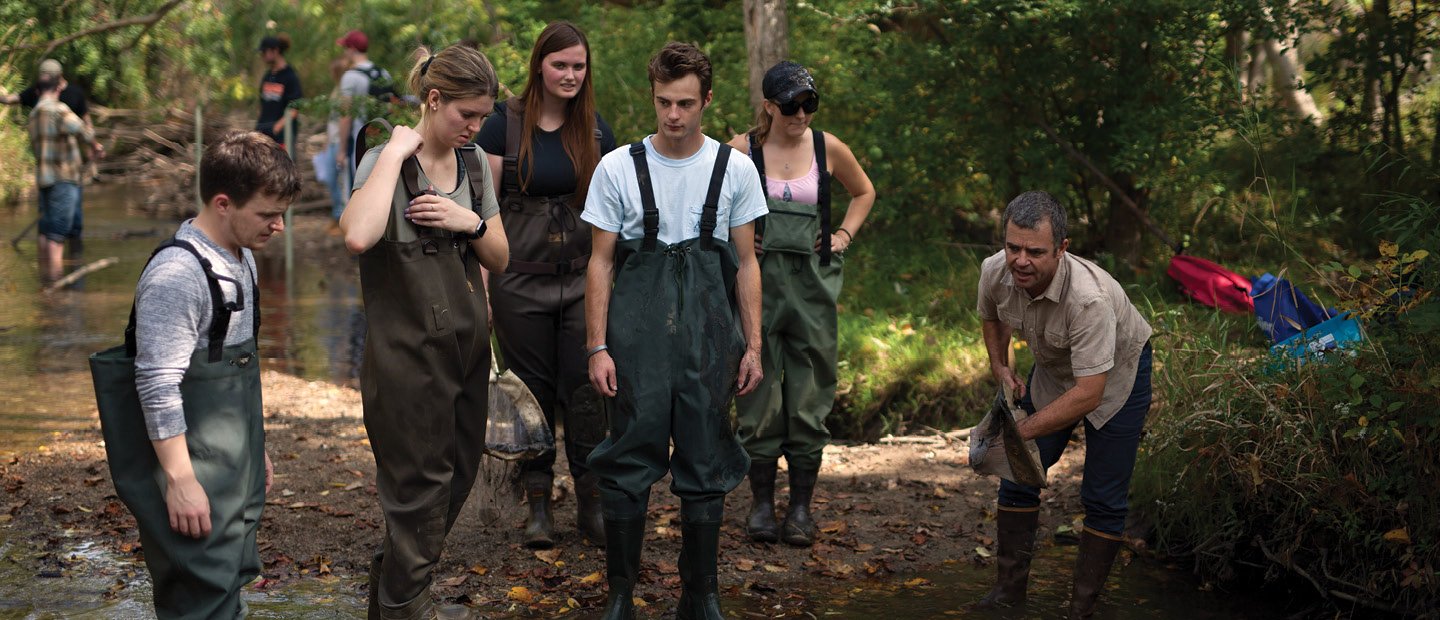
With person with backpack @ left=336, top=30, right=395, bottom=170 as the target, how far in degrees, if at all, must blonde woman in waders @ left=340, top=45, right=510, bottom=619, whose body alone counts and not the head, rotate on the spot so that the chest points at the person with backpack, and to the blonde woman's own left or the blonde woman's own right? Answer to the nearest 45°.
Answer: approximately 135° to the blonde woman's own left

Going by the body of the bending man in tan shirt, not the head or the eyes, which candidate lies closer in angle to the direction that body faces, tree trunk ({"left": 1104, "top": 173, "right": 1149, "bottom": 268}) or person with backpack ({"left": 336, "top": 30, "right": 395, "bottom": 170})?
the person with backpack

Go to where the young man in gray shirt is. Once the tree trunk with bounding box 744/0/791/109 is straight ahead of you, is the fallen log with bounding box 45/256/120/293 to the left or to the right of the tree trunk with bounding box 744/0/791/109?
left

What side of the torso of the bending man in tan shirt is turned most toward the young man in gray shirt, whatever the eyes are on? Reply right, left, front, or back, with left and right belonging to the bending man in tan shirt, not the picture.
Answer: front

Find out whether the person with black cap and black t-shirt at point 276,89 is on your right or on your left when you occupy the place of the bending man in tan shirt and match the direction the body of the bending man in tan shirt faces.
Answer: on your right

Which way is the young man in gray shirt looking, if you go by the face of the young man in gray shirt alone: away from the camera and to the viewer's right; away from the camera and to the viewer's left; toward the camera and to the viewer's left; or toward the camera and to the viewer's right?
toward the camera and to the viewer's right

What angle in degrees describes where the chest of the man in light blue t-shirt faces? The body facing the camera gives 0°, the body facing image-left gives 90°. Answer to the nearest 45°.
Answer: approximately 0°

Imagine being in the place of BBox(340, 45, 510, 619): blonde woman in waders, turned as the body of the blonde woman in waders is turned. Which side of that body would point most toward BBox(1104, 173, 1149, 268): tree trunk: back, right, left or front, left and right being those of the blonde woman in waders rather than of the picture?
left

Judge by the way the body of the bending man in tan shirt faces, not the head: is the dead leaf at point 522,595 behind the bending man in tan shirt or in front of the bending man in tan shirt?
in front

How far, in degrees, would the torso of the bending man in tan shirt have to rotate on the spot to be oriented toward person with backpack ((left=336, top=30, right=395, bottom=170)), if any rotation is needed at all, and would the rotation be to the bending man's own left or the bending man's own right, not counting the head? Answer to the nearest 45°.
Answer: approximately 90° to the bending man's own right

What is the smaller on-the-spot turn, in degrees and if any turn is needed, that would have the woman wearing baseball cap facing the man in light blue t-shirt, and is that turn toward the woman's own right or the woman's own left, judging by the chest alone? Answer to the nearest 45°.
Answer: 0° — they already face them
